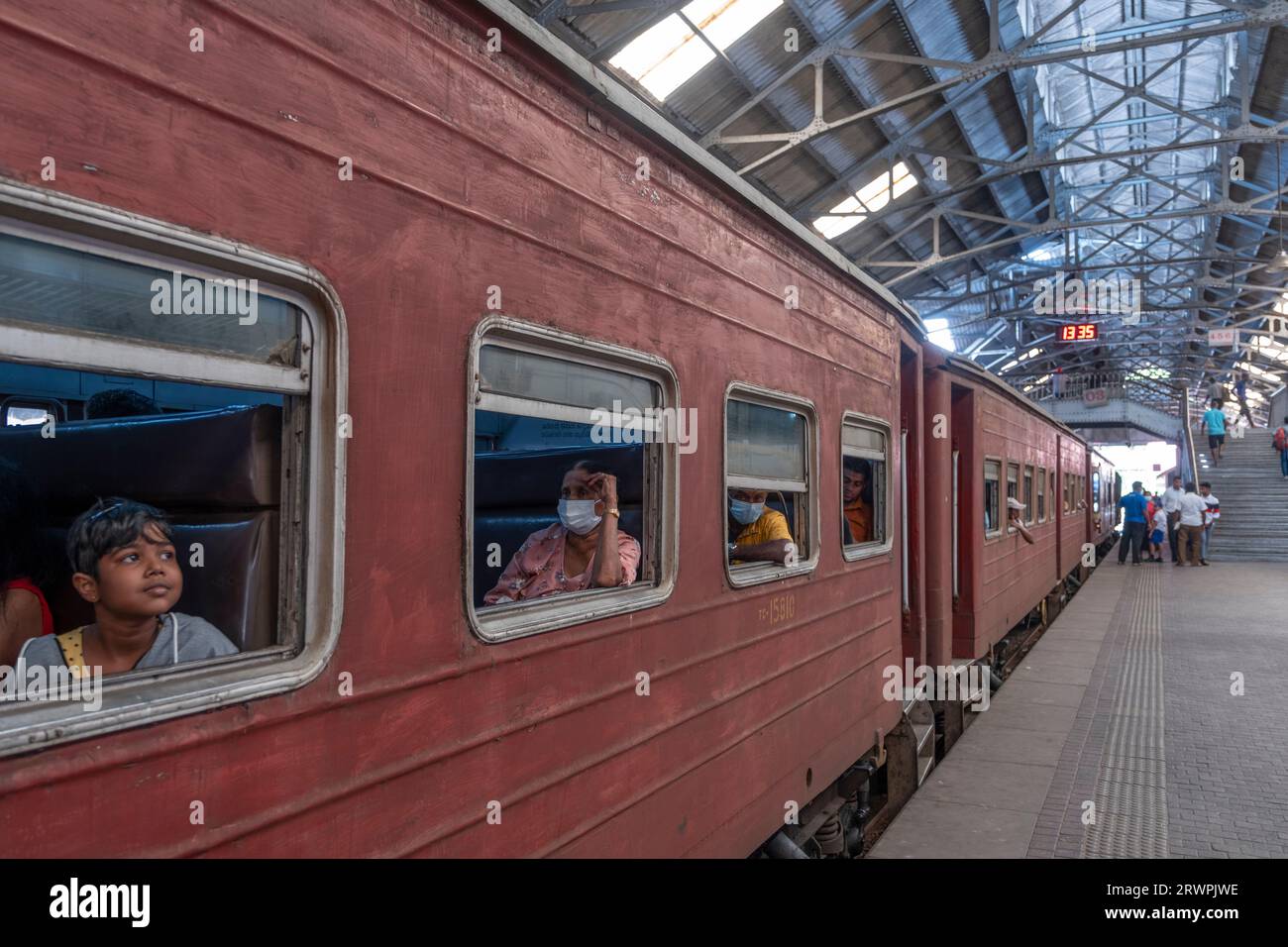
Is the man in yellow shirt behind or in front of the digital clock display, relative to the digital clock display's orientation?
in front

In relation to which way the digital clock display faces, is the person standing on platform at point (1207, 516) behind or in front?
in front

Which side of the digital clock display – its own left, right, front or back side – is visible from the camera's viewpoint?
front

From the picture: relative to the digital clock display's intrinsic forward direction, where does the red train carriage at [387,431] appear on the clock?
The red train carriage is roughly at 12 o'clock from the digital clock display.

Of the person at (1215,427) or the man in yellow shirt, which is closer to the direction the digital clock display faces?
the man in yellow shirt
